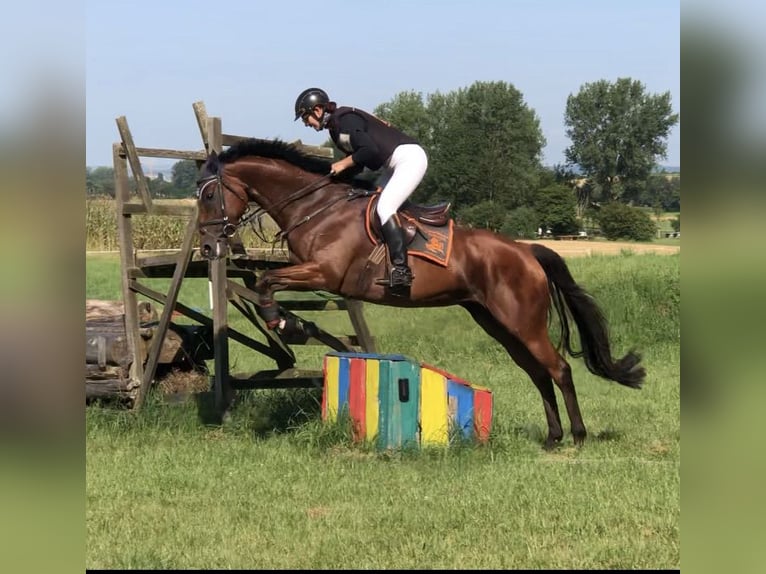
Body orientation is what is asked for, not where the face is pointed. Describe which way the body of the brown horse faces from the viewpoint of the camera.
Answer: to the viewer's left

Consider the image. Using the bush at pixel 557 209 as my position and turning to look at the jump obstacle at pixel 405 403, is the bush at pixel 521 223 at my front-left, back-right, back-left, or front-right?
front-right

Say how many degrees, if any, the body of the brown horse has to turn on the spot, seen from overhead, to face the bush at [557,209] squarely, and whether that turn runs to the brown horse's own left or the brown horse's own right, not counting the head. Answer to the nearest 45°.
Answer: approximately 90° to the brown horse's own right

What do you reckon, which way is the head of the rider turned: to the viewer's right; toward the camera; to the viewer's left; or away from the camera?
to the viewer's left

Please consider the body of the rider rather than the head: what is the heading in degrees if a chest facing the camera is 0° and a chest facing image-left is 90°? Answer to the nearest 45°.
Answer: approximately 90°

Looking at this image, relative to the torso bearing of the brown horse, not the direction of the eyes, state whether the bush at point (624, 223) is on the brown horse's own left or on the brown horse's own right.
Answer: on the brown horse's own right
